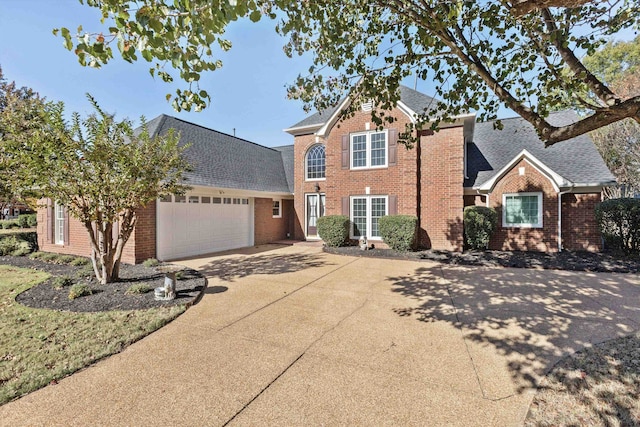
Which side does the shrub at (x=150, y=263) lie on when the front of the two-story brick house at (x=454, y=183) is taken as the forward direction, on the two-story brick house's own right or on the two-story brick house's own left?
on the two-story brick house's own right

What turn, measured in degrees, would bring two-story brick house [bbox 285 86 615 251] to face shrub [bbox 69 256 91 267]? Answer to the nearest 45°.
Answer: approximately 45° to its right

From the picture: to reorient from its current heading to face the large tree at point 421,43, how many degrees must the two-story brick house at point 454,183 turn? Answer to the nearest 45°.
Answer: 0° — it already faces it

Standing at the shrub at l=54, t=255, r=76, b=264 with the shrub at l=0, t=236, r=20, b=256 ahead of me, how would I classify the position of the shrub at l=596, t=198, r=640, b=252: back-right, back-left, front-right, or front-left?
back-right

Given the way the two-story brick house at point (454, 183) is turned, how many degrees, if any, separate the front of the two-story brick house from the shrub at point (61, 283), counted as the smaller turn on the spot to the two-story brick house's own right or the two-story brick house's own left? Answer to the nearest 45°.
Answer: approximately 45° to the two-story brick house's own right

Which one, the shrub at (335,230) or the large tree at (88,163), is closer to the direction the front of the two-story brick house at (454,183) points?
the large tree

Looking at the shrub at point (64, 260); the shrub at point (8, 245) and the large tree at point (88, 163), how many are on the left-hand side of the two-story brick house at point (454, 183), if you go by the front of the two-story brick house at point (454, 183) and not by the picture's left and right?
0

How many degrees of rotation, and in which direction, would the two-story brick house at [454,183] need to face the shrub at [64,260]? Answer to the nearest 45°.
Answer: approximately 45° to its right

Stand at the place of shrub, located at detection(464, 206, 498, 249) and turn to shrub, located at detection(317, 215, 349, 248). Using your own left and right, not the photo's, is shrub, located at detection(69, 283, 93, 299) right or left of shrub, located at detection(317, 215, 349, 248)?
left

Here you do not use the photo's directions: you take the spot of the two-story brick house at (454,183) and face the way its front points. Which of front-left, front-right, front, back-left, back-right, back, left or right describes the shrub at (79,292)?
front-right

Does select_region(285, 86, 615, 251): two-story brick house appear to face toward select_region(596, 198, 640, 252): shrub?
no

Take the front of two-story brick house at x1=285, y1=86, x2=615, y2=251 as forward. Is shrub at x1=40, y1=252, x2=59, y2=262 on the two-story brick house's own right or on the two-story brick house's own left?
on the two-story brick house's own right

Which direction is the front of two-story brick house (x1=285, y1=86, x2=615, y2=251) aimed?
toward the camera

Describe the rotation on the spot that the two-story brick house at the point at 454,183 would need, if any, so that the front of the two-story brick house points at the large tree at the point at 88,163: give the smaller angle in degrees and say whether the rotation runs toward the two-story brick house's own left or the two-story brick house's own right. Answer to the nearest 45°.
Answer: approximately 45° to the two-story brick house's own right

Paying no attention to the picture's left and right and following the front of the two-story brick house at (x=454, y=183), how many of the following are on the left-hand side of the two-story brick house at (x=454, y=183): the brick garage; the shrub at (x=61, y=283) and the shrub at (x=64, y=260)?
0

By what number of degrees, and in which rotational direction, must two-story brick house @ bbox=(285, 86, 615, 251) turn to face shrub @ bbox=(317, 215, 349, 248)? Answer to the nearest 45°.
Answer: approximately 90° to its right
